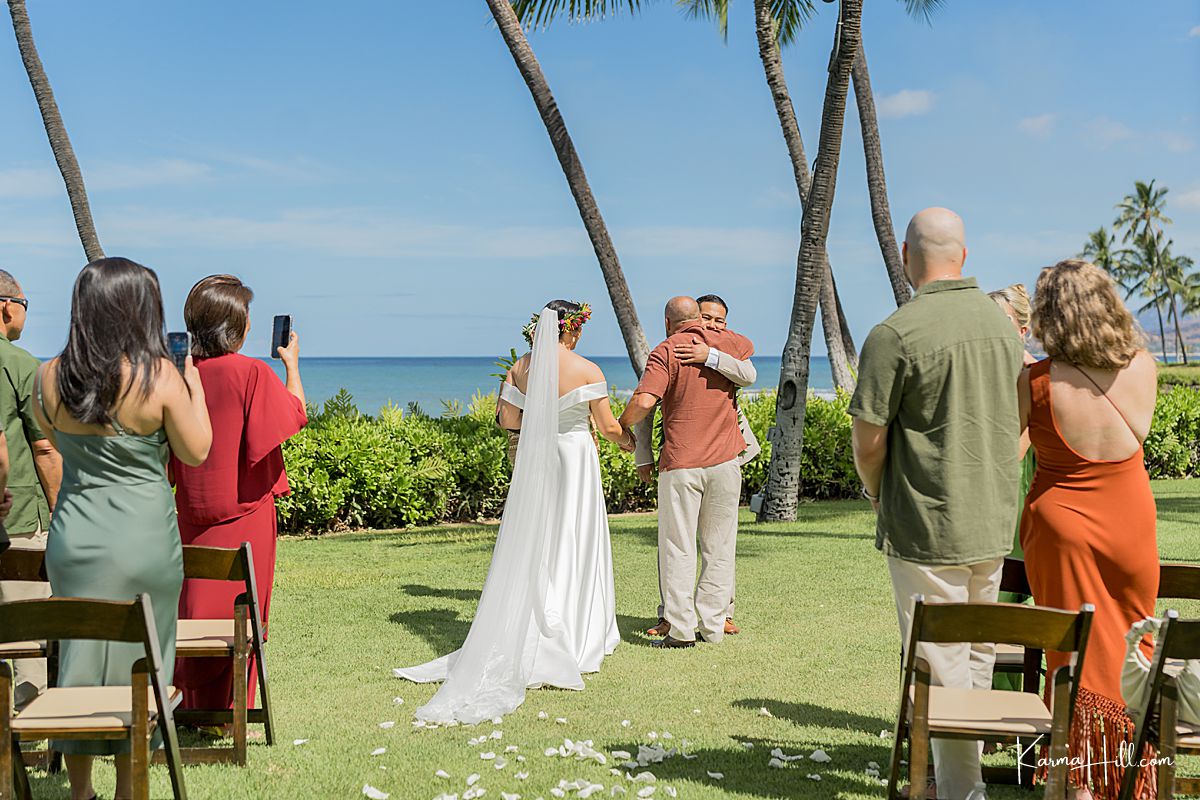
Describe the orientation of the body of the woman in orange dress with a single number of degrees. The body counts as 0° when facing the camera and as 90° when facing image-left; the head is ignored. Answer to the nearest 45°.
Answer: approximately 180°

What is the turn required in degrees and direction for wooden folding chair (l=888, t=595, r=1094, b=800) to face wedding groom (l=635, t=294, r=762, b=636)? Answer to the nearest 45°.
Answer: approximately 45° to its left

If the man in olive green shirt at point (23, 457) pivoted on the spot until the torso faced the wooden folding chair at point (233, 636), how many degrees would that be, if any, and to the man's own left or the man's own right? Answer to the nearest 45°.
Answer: approximately 90° to the man's own right

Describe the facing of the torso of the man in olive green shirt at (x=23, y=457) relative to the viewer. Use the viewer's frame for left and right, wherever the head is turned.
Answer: facing away from the viewer and to the right of the viewer

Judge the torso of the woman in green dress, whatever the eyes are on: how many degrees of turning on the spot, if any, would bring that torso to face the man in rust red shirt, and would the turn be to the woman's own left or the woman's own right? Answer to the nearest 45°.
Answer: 0° — they already face them

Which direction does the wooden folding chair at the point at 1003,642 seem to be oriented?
away from the camera

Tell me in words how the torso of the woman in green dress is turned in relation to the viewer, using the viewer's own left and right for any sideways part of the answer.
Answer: facing away from the viewer and to the right of the viewer

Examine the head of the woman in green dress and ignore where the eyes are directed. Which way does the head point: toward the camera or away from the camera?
away from the camera

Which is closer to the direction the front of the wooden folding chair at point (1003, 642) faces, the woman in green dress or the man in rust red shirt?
the man in rust red shirt
